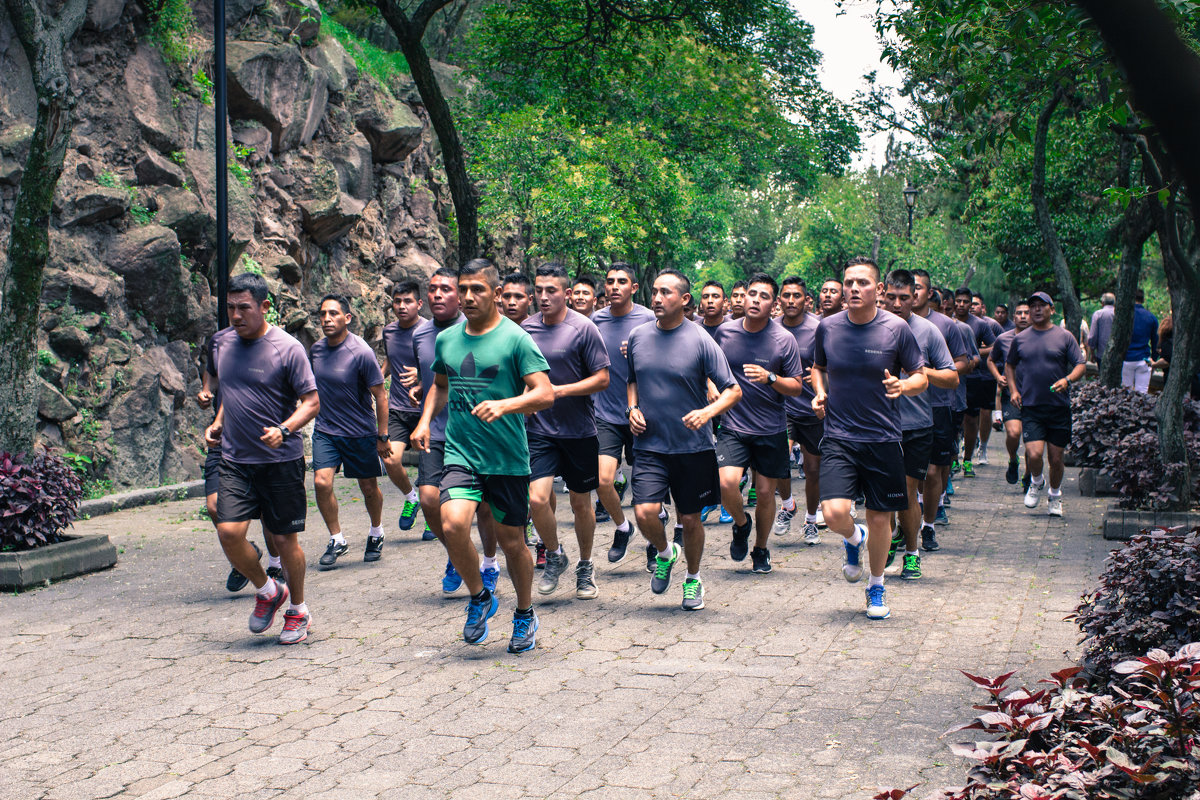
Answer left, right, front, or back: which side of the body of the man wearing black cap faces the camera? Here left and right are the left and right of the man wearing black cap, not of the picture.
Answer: front

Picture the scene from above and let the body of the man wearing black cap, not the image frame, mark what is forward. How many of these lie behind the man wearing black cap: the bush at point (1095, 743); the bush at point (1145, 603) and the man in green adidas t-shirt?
0

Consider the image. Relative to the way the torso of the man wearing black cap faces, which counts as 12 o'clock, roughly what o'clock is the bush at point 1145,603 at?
The bush is roughly at 12 o'clock from the man wearing black cap.

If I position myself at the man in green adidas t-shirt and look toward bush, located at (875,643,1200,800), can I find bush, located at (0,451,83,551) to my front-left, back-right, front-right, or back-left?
back-right

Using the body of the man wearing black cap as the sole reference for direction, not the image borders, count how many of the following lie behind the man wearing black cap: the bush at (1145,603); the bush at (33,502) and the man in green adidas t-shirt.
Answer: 0

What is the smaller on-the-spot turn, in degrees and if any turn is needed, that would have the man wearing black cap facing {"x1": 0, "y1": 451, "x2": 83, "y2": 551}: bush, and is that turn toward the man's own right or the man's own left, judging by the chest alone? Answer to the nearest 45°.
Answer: approximately 45° to the man's own right

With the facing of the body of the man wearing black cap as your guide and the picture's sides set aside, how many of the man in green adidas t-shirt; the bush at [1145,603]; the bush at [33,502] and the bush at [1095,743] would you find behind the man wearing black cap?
0

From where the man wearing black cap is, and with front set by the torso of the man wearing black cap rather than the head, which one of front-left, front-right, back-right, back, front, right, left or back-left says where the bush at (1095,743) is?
front

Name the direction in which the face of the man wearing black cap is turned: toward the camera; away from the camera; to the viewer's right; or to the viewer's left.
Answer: toward the camera

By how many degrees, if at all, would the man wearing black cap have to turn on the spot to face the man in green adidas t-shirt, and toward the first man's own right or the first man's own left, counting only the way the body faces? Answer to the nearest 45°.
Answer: approximately 45° to the first man's own right

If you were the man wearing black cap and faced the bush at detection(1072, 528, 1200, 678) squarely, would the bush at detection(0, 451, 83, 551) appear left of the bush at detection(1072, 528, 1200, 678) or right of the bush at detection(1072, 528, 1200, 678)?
right
